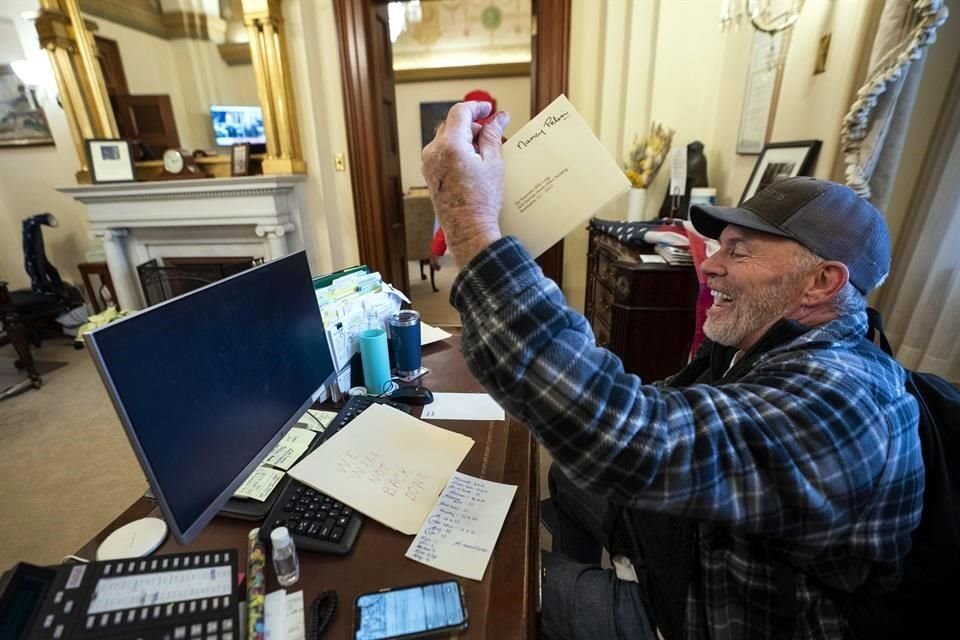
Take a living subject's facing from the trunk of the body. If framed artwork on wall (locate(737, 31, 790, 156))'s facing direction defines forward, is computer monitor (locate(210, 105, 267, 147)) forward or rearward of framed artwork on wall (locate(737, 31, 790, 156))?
forward

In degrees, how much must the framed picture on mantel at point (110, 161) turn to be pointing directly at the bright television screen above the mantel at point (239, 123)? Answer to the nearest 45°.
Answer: approximately 90° to its left

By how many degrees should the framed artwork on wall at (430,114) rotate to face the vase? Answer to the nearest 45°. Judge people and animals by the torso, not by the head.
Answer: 0° — it already faces it

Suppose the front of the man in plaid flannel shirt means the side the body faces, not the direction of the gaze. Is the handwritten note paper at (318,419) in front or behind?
in front

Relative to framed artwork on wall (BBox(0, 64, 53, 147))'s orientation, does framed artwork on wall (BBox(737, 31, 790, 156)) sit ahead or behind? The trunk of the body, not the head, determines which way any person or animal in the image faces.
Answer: ahead

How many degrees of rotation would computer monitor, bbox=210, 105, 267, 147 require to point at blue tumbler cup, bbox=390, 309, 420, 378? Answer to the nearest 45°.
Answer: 0° — it already faces it

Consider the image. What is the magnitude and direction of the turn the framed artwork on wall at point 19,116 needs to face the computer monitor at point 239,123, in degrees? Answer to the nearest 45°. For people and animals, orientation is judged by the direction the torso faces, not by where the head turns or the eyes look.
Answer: approximately 45° to its left

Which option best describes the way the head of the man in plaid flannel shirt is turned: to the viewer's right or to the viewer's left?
to the viewer's left

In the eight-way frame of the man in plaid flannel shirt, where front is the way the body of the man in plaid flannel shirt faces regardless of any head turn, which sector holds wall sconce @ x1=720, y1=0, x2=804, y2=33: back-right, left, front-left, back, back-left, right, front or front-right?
right

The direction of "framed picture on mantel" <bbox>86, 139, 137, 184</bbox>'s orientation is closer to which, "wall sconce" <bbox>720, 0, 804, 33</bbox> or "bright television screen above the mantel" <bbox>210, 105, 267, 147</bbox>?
the wall sconce

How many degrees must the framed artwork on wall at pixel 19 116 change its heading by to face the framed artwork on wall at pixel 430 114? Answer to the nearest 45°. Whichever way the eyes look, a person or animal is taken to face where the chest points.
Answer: approximately 90° to its left

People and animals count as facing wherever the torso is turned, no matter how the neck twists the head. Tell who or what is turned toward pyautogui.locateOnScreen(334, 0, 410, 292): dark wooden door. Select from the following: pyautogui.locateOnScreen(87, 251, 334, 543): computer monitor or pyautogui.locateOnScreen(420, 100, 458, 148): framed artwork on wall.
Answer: the framed artwork on wall

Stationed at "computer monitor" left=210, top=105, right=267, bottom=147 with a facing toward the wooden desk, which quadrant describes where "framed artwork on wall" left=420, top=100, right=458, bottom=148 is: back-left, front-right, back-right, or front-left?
back-left

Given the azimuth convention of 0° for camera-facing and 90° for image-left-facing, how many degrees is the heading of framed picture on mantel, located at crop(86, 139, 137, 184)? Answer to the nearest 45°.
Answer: approximately 0°
